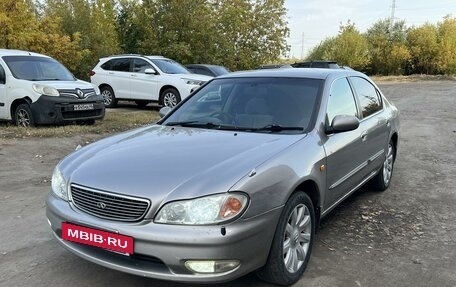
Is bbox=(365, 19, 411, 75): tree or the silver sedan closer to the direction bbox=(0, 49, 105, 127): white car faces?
the silver sedan

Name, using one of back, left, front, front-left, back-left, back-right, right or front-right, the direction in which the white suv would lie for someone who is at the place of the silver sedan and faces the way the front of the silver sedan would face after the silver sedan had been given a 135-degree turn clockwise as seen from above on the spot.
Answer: front

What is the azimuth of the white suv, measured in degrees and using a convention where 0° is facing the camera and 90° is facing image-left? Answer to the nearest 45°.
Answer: approximately 315°

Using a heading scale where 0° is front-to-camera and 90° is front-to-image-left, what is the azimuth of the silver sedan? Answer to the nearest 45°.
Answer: approximately 45°

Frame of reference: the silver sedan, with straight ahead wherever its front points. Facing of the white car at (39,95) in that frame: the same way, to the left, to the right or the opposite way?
to the left

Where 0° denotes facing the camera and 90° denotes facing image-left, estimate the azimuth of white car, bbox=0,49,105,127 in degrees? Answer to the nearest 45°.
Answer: approximately 315°

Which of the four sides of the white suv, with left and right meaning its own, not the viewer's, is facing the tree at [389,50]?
left

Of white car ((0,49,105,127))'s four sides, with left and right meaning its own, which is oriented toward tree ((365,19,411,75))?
left
